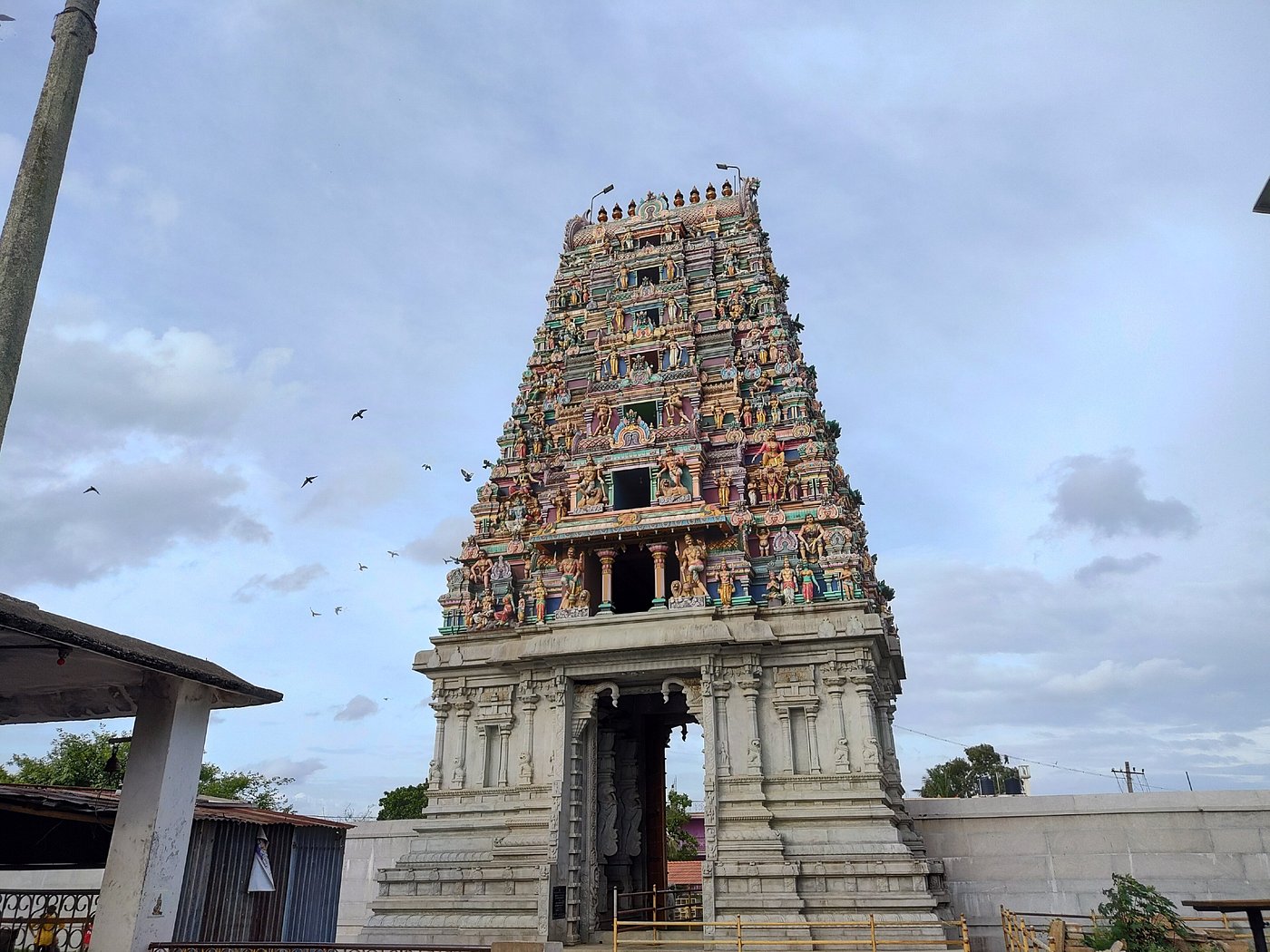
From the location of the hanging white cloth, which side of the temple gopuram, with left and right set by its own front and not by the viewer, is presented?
right

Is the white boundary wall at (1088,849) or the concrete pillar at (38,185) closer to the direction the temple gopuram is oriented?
the concrete pillar

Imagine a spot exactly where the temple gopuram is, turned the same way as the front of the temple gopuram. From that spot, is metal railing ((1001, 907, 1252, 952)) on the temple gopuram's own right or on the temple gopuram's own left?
on the temple gopuram's own left

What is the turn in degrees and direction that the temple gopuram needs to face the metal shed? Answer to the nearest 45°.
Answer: approximately 45° to its right

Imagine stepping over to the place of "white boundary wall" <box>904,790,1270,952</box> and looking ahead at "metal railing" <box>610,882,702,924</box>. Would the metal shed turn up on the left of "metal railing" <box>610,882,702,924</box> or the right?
left

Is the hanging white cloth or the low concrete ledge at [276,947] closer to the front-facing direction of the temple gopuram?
the low concrete ledge

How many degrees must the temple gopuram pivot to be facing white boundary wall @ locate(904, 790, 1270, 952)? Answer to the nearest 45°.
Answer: approximately 90° to its left

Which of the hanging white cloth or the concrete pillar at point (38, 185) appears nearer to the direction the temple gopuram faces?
the concrete pillar

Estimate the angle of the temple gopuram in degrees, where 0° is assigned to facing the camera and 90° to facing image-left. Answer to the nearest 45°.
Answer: approximately 0°
